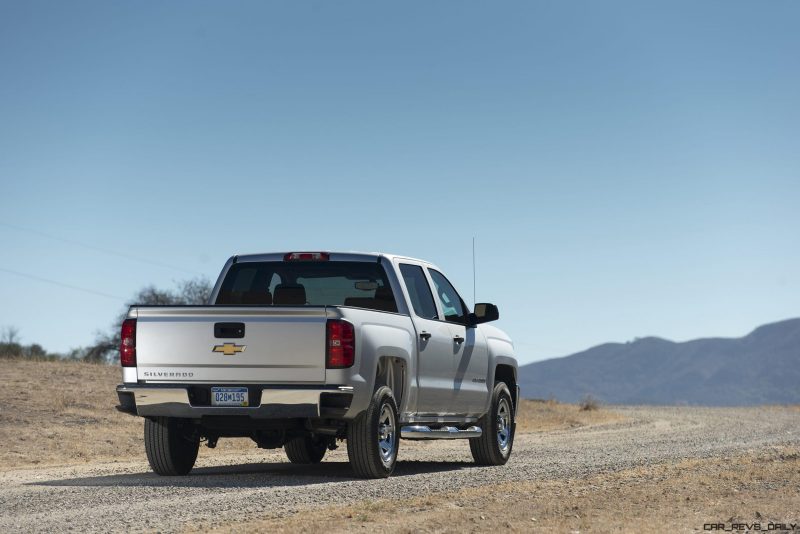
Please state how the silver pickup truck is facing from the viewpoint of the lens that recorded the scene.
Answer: facing away from the viewer and to the right of the viewer

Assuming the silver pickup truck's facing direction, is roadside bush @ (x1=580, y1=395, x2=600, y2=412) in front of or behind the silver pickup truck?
in front
